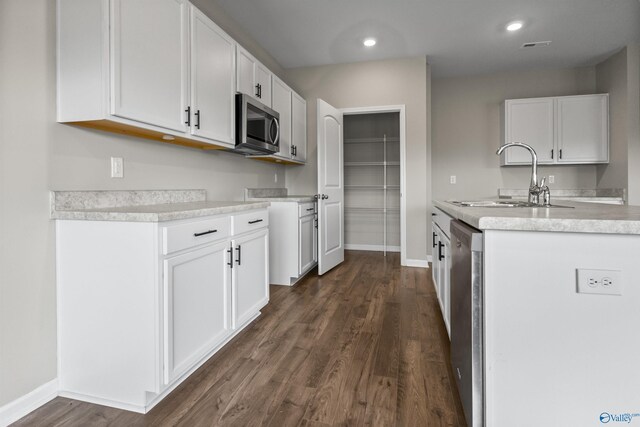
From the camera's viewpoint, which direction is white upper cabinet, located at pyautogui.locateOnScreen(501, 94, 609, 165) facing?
toward the camera

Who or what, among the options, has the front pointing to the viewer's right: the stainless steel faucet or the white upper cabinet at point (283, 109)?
the white upper cabinet

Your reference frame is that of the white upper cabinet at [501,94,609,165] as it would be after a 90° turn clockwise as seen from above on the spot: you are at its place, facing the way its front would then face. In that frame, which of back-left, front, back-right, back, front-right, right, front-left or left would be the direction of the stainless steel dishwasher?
left

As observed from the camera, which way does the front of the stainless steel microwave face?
facing the viewer and to the right of the viewer

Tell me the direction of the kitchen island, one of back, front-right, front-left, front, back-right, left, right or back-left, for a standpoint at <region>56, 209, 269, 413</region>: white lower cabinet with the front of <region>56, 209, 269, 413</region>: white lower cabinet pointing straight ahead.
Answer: front

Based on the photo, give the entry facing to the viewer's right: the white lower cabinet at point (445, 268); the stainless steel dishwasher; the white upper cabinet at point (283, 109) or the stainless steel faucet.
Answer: the white upper cabinet

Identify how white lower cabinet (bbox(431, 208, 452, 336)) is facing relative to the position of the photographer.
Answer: facing to the left of the viewer

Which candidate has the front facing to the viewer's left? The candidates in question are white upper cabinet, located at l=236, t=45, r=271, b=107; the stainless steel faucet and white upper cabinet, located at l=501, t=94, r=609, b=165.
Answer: the stainless steel faucet

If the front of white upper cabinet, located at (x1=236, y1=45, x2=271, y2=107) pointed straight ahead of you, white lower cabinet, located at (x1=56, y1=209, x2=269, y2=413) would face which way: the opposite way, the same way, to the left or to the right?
the same way

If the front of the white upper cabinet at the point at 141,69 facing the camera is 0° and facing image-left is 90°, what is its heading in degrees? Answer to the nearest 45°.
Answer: approximately 315°

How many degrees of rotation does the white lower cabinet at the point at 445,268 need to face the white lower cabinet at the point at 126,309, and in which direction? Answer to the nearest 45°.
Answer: approximately 45° to its left

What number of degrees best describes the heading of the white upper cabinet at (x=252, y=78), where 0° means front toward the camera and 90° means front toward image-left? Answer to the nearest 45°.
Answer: approximately 315°

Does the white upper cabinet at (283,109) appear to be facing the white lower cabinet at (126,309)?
no

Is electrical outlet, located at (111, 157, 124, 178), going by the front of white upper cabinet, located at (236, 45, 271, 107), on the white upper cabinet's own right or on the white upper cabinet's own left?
on the white upper cabinet's own right

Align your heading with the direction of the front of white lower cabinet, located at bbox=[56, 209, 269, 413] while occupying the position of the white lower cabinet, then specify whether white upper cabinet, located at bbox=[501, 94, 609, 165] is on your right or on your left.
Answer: on your left
